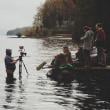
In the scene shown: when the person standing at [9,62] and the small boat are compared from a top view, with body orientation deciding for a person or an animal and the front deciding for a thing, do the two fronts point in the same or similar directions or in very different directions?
very different directions

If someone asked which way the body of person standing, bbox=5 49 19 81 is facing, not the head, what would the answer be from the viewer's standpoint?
to the viewer's right

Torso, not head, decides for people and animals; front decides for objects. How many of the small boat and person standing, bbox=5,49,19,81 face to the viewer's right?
1

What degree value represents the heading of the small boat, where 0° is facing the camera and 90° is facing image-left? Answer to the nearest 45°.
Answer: approximately 90°

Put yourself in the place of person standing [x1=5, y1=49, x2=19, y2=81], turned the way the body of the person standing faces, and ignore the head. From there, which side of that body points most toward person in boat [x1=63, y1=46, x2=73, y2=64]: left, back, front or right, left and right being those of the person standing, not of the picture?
front

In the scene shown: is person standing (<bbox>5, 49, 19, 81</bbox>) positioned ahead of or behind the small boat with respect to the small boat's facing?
ahead

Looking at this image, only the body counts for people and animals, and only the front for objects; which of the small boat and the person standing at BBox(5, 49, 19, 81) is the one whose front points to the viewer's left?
the small boat

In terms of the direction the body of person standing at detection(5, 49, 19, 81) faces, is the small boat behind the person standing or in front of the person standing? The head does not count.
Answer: in front
